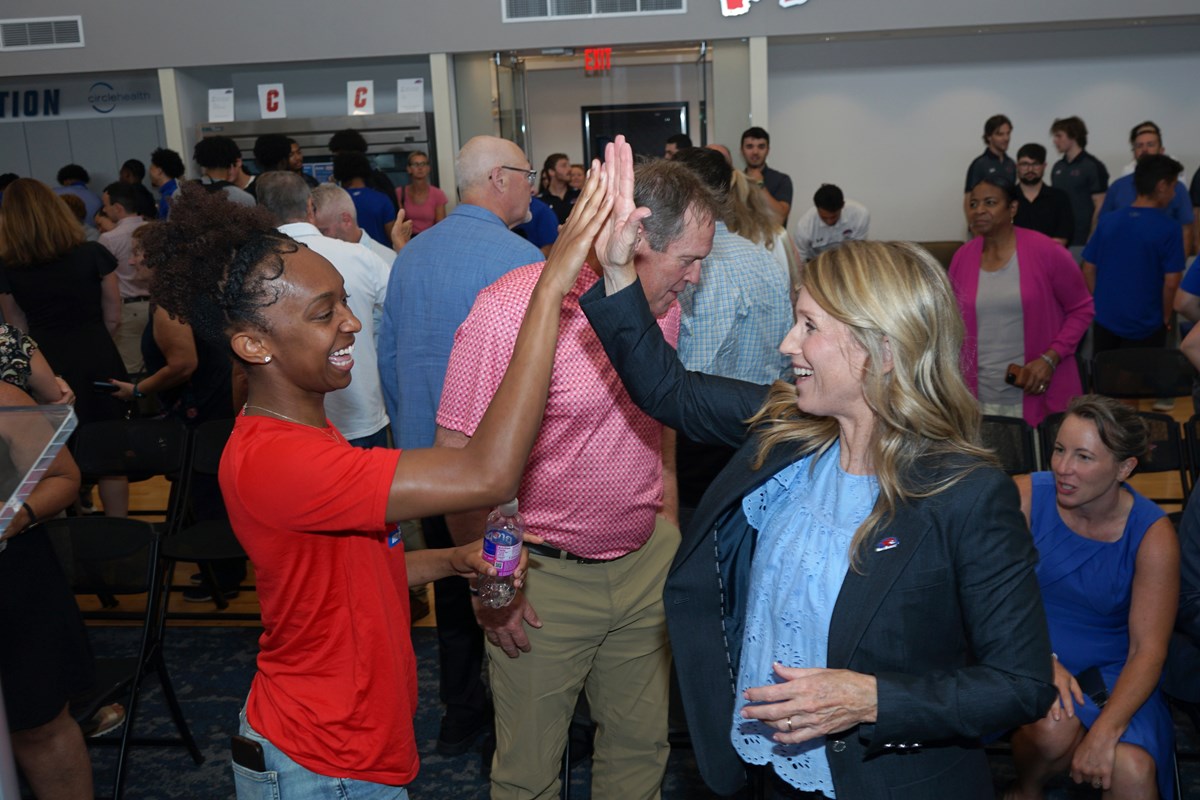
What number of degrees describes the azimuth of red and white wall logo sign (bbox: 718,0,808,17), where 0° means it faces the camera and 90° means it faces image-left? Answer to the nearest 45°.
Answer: approximately 0°

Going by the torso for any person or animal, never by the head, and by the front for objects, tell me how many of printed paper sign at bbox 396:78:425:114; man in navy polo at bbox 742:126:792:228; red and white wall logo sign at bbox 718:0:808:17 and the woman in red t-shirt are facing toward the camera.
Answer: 3

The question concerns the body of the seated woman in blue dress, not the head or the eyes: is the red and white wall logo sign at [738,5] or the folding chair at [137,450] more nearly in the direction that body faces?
the folding chair

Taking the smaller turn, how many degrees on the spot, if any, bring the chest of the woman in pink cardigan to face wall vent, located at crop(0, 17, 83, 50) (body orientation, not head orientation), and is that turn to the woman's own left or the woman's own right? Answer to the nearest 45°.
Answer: approximately 45° to the woman's own right

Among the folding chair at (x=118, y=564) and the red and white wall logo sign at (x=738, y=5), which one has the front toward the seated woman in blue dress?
the red and white wall logo sign

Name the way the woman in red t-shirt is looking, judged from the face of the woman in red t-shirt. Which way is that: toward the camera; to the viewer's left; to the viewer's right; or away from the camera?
to the viewer's right

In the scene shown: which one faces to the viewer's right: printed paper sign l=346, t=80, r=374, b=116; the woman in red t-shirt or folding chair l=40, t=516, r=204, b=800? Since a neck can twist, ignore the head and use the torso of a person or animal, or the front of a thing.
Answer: the woman in red t-shirt

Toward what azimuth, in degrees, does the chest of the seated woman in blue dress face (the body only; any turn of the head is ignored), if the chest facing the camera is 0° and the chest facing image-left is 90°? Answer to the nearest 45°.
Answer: approximately 45°
